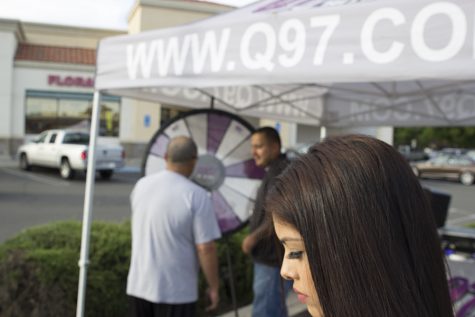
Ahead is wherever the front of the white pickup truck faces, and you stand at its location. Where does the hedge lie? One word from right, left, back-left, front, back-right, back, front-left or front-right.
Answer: back-left

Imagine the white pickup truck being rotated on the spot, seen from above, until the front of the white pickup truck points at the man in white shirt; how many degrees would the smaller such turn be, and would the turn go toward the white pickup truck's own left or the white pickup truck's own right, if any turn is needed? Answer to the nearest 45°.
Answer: approximately 135° to the white pickup truck's own left

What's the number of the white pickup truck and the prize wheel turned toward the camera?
1

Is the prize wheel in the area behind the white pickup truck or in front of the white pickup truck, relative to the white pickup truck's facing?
behind

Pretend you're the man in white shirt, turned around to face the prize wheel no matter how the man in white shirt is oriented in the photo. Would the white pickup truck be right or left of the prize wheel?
left

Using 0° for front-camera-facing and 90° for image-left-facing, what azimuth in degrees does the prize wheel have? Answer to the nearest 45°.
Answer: approximately 0°

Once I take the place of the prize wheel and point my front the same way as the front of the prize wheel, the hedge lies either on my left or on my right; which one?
on my right

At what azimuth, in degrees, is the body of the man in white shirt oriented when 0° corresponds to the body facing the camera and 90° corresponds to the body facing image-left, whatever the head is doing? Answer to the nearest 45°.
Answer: approximately 225°

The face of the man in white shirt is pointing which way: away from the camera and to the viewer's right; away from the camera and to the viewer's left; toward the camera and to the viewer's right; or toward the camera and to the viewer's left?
away from the camera and to the viewer's right

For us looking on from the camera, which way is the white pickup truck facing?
facing away from the viewer and to the left of the viewer

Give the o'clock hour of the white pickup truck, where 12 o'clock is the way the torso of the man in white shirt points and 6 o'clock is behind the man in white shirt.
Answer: The white pickup truck is roughly at 10 o'clock from the man in white shirt.
